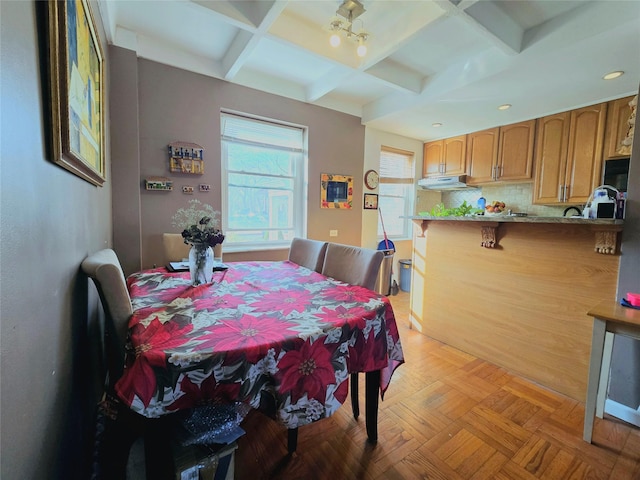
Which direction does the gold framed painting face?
to the viewer's right

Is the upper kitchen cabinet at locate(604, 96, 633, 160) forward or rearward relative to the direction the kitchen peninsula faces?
rearward

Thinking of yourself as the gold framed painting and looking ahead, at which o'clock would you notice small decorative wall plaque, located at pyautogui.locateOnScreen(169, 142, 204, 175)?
The small decorative wall plaque is roughly at 10 o'clock from the gold framed painting.

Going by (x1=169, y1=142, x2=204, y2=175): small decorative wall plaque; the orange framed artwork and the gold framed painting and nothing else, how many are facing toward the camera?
2

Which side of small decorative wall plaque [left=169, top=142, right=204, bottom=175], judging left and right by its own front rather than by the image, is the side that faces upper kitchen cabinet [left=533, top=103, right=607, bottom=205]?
left

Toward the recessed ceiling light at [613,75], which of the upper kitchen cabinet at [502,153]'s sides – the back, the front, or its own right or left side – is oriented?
left

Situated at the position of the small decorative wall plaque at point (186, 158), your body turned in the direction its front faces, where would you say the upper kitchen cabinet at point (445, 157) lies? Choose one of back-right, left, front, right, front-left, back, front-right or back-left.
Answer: left

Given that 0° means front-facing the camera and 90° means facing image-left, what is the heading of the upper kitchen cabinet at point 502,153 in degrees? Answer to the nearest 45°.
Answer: approximately 45°
